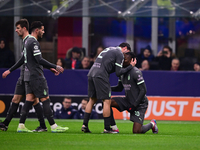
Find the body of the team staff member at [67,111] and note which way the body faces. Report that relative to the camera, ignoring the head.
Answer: toward the camera

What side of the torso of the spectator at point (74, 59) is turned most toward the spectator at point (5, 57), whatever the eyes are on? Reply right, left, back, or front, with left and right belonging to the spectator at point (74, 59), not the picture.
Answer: right

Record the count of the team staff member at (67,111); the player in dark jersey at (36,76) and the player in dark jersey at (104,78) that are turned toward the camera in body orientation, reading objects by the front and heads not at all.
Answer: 1

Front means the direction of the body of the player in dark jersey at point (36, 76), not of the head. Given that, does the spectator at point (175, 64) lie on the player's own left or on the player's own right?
on the player's own left

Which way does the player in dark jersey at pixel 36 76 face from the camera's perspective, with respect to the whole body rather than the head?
to the viewer's right

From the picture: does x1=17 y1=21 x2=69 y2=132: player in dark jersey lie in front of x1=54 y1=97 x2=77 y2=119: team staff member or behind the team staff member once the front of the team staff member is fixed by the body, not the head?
in front

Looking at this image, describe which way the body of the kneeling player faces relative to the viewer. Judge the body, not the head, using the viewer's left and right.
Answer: facing the viewer and to the left of the viewer

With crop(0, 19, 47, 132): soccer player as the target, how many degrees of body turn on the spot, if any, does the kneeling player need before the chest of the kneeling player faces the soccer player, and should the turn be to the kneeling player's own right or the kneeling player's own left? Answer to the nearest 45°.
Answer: approximately 45° to the kneeling player's own right

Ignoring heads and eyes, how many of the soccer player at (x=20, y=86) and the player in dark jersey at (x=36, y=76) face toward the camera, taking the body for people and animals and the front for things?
0

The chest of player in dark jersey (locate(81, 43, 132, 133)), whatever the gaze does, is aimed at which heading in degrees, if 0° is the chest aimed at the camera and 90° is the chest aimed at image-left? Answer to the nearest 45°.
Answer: approximately 225°

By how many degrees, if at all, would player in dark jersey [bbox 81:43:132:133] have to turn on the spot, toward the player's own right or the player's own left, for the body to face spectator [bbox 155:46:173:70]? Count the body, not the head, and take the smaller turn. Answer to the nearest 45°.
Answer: approximately 45° to the player's own left

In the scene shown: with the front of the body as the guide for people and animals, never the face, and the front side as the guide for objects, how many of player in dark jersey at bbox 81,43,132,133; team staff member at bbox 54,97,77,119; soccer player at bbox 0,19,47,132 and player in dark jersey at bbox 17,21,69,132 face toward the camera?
1

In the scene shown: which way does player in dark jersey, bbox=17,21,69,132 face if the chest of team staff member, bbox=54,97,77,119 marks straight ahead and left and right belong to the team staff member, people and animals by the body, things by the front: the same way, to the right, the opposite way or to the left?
to the left
